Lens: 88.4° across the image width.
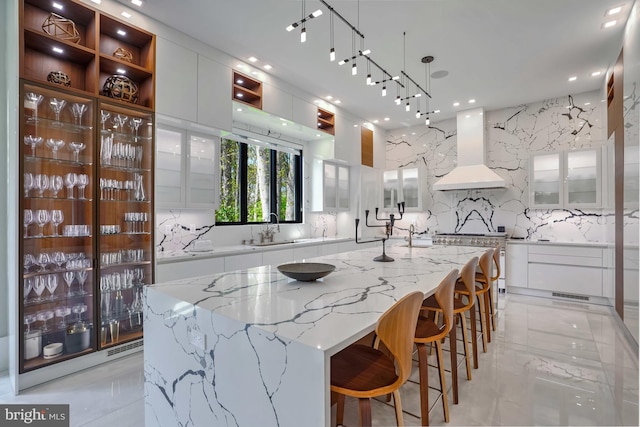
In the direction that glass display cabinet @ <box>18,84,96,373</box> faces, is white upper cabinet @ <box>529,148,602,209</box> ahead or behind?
ahead

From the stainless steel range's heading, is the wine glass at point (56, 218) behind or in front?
in front

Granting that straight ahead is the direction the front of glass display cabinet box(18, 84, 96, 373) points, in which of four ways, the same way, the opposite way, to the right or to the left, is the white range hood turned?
to the right

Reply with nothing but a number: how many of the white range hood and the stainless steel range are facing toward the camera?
2

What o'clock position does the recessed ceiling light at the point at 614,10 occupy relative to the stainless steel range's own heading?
The recessed ceiling light is roughly at 11 o'clock from the stainless steel range.

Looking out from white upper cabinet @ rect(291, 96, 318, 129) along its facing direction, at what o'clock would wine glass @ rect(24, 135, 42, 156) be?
The wine glass is roughly at 3 o'clock from the white upper cabinet.

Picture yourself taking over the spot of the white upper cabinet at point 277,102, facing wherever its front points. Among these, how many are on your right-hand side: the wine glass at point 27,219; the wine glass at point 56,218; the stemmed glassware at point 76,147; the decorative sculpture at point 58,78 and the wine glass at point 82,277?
5

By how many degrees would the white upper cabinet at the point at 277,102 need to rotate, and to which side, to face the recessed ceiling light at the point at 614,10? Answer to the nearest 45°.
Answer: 0° — it already faces it

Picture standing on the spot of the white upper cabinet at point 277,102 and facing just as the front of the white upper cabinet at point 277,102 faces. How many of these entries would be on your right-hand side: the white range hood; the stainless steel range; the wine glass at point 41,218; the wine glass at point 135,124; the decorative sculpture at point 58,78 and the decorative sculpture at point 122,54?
4

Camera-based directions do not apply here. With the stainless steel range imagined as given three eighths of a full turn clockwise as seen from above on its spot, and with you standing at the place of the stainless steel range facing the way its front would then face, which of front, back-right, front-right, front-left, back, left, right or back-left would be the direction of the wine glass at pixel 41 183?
left

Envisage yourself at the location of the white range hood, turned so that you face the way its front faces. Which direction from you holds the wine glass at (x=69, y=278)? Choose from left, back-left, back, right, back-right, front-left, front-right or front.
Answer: front-right

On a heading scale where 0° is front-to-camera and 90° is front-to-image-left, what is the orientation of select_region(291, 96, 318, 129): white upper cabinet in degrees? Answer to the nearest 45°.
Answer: approximately 315°

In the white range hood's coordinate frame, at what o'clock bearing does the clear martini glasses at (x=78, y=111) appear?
The clear martini glasses is roughly at 1 o'clock from the white range hood.

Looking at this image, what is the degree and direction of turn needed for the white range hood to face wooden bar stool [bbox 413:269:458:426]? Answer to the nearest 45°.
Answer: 0° — it already faces it

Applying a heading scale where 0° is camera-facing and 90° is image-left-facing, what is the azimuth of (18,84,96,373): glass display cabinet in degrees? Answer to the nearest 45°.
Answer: approximately 315°

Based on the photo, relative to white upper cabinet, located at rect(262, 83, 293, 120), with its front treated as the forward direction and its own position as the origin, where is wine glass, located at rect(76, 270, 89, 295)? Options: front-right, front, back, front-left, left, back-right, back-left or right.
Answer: right

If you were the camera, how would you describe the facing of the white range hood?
facing the viewer

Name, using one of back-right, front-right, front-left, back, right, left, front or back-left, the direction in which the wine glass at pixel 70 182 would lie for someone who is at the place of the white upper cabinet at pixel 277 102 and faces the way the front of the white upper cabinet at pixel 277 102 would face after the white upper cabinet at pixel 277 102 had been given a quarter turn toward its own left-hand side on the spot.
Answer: back

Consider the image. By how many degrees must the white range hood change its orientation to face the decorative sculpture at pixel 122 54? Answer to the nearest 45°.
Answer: approximately 45° to its right

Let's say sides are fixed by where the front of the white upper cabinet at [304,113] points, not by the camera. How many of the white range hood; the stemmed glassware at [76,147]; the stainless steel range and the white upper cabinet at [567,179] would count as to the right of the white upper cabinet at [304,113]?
1

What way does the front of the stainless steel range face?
toward the camera

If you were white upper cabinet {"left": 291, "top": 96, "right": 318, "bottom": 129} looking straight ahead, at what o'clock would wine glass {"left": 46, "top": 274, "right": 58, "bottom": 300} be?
The wine glass is roughly at 3 o'clock from the white upper cabinet.
